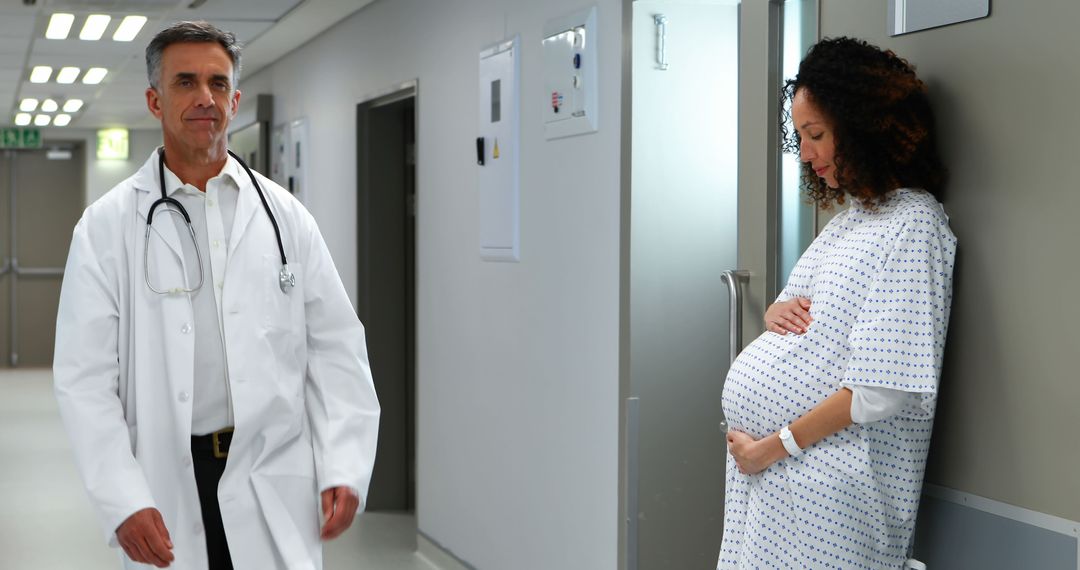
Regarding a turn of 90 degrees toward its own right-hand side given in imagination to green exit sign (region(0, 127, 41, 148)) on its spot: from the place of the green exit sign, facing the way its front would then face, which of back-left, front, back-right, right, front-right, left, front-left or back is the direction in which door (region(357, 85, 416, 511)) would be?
left

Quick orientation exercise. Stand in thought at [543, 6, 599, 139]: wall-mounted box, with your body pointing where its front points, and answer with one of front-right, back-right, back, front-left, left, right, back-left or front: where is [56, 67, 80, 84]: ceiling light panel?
right

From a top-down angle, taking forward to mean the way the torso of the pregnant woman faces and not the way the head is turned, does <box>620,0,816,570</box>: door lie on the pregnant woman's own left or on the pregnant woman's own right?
on the pregnant woman's own right

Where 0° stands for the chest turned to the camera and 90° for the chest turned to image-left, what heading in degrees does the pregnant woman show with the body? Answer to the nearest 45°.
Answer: approximately 90°

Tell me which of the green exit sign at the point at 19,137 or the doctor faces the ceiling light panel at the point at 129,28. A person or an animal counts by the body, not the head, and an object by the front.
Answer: the green exit sign

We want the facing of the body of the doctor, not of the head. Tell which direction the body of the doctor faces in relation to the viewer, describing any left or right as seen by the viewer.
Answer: facing the viewer

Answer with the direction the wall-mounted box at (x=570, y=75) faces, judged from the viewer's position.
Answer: facing the viewer and to the left of the viewer

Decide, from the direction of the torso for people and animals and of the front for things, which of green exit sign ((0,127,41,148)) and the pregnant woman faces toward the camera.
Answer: the green exit sign

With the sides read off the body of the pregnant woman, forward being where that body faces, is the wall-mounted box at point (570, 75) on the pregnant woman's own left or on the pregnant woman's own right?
on the pregnant woman's own right

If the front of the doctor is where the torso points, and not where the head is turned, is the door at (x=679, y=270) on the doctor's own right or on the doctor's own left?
on the doctor's own left

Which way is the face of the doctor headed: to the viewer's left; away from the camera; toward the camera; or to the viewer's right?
toward the camera

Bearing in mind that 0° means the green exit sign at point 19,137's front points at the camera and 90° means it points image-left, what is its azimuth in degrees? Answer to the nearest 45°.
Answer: approximately 0°

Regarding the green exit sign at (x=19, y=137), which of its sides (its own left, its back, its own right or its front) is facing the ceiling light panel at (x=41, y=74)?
front

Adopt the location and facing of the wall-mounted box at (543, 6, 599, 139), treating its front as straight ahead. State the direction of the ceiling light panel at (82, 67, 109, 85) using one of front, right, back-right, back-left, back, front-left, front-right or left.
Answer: right

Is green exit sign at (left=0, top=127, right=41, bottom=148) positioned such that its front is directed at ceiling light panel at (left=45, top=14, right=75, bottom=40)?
yes

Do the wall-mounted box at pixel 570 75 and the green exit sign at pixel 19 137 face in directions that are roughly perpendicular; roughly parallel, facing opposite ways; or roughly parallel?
roughly perpendicular
